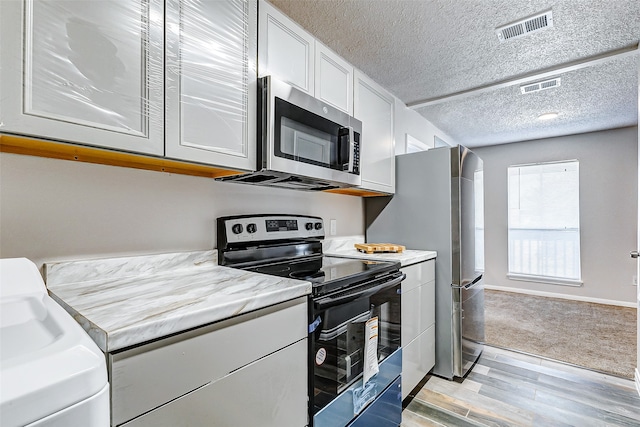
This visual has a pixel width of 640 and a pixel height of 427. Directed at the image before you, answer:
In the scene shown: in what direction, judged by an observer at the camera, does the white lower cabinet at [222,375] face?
facing the viewer and to the right of the viewer

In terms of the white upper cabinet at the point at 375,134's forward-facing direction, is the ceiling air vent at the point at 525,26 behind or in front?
in front

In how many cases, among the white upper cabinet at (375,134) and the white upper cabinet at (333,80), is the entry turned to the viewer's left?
0

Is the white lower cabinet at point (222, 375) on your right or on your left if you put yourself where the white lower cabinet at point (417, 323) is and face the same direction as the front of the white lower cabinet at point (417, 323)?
on your right

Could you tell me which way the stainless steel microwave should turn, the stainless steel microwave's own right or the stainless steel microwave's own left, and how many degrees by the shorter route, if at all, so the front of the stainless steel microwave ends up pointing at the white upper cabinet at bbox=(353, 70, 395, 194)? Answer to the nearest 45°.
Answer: approximately 90° to the stainless steel microwave's own left

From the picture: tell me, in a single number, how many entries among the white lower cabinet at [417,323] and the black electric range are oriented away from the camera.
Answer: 0

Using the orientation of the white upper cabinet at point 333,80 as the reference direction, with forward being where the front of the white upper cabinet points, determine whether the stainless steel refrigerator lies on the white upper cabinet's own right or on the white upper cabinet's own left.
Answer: on the white upper cabinet's own left
